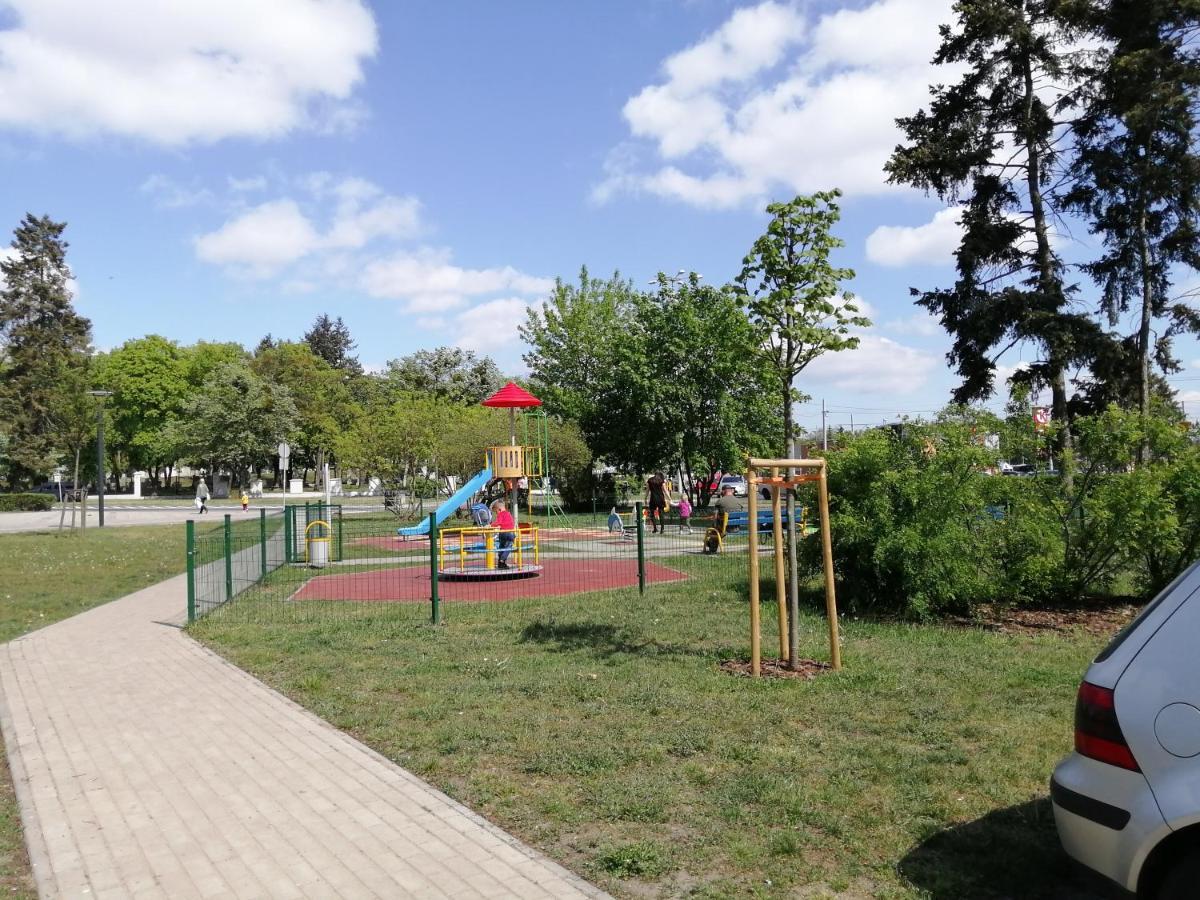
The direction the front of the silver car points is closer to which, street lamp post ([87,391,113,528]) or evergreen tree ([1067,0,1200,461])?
the evergreen tree

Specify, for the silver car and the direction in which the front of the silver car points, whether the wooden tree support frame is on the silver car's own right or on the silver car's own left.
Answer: on the silver car's own left
